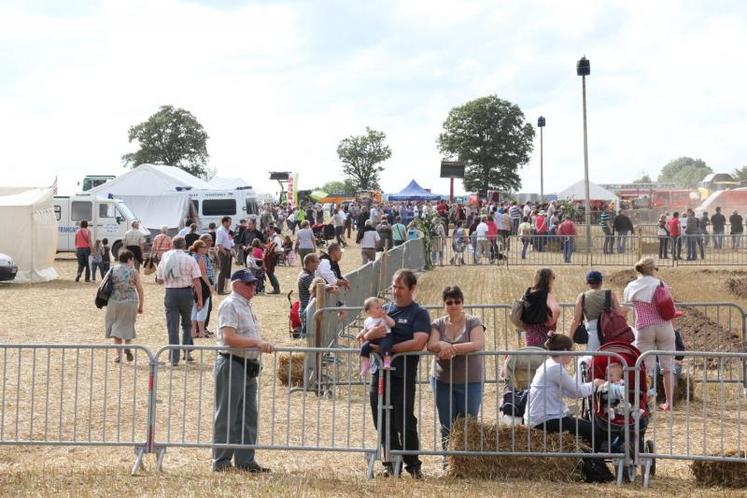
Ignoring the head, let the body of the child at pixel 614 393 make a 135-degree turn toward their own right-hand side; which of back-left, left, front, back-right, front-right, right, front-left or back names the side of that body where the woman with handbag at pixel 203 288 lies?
front-left

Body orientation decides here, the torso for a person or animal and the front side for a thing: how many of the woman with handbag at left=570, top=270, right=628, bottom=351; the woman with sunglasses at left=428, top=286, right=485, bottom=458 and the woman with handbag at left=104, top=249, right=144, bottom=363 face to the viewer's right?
0

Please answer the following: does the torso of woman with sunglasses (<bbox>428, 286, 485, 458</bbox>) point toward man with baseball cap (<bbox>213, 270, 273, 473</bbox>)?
no

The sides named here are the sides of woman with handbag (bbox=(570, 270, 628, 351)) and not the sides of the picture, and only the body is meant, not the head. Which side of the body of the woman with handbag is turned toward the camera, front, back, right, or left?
back

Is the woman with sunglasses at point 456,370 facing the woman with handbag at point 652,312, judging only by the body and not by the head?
no

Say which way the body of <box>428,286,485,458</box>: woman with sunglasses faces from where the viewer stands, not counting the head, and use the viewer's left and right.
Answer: facing the viewer

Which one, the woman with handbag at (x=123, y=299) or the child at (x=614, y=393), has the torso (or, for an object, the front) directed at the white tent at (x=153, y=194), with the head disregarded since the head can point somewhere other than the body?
the woman with handbag

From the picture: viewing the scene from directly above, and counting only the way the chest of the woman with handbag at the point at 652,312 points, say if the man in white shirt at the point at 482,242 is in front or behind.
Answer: in front

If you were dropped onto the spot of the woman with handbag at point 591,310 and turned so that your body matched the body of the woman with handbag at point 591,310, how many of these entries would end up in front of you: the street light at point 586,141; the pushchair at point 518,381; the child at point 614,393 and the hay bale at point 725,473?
1

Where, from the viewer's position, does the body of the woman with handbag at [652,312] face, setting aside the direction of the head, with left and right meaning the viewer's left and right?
facing away from the viewer

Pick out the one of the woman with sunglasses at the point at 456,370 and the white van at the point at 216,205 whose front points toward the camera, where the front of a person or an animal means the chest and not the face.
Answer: the woman with sunglasses

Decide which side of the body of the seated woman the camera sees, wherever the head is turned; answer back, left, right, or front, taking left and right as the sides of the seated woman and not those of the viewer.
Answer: right

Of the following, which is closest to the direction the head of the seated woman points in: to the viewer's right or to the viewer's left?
to the viewer's right

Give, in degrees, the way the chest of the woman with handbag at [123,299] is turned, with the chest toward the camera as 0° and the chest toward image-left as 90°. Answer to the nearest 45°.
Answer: approximately 180°

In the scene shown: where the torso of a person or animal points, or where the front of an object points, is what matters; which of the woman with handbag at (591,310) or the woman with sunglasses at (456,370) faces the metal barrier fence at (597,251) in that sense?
the woman with handbag

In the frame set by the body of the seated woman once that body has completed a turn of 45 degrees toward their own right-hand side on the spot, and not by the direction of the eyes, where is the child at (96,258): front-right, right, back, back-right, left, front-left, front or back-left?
back

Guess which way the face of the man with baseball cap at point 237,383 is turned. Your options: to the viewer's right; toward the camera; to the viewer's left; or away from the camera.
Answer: to the viewer's right

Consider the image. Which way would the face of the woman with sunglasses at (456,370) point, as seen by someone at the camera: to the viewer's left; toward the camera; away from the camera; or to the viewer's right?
toward the camera

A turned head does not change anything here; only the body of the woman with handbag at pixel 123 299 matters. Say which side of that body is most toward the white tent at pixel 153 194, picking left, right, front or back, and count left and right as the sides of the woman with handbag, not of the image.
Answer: front
